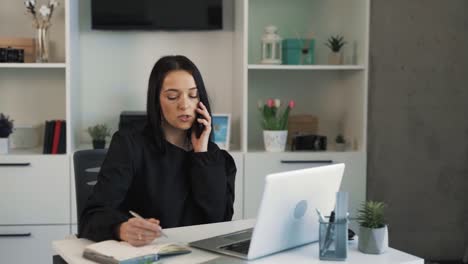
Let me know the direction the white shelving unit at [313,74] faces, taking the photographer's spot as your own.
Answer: facing the viewer

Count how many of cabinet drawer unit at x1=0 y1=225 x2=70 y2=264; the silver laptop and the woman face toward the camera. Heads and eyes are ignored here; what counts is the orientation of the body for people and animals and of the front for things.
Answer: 2

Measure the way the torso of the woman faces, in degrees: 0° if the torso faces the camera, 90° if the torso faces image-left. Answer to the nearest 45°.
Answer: approximately 0°

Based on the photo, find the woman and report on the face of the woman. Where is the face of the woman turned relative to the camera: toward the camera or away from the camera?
toward the camera

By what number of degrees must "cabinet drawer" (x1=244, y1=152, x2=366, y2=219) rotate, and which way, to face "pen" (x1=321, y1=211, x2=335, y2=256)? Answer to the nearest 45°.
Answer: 0° — it already faces it

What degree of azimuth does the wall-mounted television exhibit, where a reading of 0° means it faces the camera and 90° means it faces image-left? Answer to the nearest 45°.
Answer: approximately 0°

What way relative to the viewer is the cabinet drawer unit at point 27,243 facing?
toward the camera

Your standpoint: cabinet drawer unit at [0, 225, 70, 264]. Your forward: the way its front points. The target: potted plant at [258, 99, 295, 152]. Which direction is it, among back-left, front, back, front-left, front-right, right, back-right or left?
left

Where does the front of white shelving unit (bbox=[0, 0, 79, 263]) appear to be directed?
toward the camera

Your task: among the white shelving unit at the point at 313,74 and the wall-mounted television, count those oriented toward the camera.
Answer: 2

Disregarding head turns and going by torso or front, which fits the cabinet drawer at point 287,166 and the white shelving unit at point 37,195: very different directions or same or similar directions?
same or similar directions
